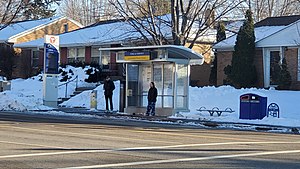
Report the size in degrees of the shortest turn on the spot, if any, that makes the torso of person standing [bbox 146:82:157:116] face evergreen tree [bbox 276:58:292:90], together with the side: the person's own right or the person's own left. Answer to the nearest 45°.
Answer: approximately 180°

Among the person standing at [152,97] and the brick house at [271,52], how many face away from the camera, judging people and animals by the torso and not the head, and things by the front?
0

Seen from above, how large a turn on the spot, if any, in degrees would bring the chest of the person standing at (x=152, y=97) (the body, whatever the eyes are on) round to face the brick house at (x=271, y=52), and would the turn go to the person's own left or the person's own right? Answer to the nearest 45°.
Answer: approximately 180°

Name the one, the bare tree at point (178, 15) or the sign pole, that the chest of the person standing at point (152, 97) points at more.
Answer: the sign pole

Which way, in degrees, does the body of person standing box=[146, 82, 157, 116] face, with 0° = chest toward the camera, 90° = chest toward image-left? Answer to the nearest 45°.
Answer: approximately 45°

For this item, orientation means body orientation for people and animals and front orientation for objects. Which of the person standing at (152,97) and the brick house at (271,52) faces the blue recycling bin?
the brick house

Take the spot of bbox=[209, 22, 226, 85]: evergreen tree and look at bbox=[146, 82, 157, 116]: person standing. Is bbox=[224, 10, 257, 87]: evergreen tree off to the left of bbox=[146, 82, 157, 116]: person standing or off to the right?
left

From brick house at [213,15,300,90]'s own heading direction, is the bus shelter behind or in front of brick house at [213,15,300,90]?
in front

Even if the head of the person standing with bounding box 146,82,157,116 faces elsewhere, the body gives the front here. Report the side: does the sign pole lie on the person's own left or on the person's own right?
on the person's own right
